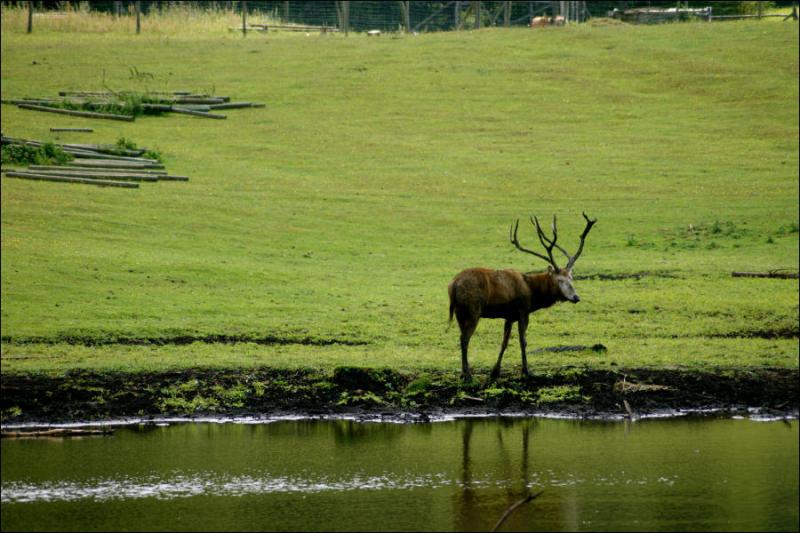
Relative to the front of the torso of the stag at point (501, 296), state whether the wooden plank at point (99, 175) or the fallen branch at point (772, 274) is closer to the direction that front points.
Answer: the fallen branch

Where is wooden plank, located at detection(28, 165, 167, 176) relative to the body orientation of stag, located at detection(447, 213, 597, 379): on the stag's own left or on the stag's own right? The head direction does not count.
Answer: on the stag's own left

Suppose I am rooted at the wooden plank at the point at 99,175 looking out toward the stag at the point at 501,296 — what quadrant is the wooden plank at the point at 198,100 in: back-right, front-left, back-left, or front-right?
back-left

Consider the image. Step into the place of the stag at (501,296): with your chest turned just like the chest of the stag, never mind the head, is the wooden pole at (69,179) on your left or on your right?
on your left

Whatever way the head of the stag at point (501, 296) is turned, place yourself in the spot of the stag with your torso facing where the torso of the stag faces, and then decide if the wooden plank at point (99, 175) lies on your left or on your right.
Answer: on your left

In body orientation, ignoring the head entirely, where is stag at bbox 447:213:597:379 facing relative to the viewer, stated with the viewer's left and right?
facing to the right of the viewer

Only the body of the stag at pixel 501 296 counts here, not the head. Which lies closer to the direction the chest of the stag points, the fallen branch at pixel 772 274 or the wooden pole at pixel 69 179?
the fallen branch
